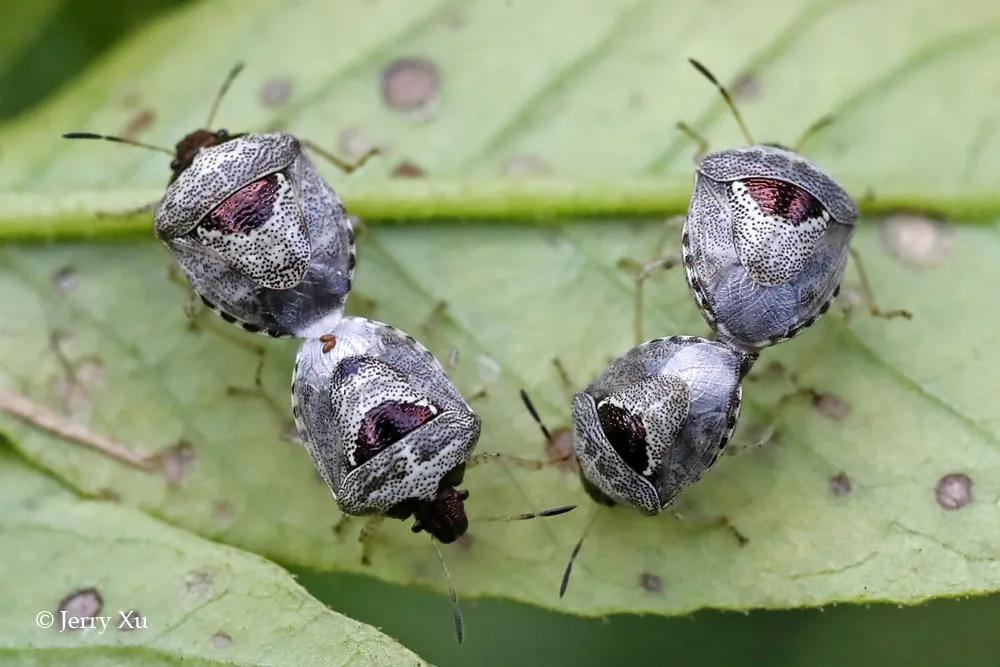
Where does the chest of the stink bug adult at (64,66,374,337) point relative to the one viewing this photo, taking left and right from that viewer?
facing away from the viewer and to the left of the viewer

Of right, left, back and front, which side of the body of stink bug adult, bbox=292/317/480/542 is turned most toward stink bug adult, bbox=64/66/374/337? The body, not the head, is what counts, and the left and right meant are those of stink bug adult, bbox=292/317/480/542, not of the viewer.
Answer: back

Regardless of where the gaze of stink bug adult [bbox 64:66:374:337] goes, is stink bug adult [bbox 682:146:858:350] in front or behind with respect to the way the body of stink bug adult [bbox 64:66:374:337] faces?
behind

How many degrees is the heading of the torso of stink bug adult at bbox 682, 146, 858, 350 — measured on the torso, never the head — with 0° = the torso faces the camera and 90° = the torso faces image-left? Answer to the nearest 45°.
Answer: approximately 180°

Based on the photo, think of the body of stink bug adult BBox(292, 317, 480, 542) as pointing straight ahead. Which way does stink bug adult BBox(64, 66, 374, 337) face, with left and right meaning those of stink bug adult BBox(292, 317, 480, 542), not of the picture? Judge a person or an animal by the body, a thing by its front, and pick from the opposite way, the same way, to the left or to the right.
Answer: the opposite way

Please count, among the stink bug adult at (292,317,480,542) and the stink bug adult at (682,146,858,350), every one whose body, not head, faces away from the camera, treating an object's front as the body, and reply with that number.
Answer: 1

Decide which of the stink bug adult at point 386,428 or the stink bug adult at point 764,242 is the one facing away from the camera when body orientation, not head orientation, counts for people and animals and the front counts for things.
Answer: the stink bug adult at point 764,242

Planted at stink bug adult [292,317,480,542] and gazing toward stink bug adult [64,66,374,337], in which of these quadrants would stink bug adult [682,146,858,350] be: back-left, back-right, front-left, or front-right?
back-right

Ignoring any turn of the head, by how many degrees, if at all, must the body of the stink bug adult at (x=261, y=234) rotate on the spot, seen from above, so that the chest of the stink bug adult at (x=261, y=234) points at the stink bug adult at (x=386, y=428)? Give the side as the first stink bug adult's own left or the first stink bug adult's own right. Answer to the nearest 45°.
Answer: approximately 180°
